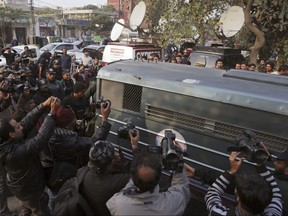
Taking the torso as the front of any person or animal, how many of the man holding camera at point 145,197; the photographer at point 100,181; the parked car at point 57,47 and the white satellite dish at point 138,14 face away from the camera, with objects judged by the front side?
2

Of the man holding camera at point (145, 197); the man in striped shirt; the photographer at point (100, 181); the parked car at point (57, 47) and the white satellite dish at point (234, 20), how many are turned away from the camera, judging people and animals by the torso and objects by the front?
3

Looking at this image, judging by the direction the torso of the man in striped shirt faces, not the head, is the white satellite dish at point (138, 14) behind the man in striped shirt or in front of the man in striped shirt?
in front

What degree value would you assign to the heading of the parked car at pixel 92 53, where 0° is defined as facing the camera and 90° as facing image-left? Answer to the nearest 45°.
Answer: approximately 45°

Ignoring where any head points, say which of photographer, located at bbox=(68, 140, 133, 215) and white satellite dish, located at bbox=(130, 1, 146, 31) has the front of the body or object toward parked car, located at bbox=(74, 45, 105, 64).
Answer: the photographer

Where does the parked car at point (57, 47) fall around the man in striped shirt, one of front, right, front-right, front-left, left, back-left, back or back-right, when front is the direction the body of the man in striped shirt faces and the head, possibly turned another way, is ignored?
front-left

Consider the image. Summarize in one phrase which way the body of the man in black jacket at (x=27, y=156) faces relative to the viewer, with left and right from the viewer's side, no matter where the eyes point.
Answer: facing away from the viewer and to the right of the viewer

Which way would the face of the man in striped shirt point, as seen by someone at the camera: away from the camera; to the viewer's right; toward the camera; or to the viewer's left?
away from the camera

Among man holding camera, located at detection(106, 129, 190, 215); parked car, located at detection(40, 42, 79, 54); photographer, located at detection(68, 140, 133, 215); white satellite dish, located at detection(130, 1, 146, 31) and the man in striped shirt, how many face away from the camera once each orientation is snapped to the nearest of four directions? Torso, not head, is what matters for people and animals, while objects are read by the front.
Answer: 3

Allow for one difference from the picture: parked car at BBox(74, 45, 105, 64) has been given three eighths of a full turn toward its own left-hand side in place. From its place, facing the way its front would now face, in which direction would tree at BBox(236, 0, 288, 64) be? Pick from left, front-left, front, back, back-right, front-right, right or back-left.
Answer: front-right

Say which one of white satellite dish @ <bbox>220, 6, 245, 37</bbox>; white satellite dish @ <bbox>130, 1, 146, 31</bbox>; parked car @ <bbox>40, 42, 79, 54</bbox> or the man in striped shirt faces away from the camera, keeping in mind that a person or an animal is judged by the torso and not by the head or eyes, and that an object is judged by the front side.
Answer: the man in striped shirt

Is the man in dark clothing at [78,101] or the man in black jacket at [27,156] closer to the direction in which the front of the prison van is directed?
the man in dark clothing
